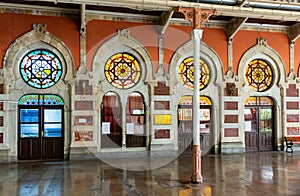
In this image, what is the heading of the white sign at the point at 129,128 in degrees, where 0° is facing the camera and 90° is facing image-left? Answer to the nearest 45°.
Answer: approximately 0°

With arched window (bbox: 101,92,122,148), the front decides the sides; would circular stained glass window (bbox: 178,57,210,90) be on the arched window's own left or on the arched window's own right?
on the arched window's own left

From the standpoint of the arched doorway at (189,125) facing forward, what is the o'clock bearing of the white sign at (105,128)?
The white sign is roughly at 2 o'clock from the arched doorway.

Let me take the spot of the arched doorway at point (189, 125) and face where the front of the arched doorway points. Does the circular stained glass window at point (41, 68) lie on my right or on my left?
on my right

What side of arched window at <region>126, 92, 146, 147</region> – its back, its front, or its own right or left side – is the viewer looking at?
front

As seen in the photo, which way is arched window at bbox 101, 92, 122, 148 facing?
toward the camera

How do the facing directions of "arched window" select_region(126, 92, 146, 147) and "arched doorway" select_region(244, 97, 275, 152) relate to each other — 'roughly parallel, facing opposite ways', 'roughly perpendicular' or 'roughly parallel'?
roughly parallel

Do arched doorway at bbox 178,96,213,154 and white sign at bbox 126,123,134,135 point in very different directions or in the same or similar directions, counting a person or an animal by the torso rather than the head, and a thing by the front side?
same or similar directions

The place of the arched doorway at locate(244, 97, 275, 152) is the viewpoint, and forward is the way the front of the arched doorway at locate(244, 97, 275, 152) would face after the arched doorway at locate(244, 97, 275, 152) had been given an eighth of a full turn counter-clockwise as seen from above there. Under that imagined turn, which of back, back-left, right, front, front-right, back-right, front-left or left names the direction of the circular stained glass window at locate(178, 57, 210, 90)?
right

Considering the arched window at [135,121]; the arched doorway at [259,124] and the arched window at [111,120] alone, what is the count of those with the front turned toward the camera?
3

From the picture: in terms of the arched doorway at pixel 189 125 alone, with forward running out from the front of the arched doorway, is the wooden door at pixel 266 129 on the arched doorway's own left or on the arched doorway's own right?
on the arched doorway's own left

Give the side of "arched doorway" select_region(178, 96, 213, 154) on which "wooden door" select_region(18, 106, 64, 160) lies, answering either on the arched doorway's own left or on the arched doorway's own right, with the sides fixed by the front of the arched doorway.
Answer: on the arched doorway's own right

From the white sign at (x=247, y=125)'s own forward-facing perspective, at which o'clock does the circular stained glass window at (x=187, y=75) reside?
The circular stained glass window is roughly at 2 o'clock from the white sign.
